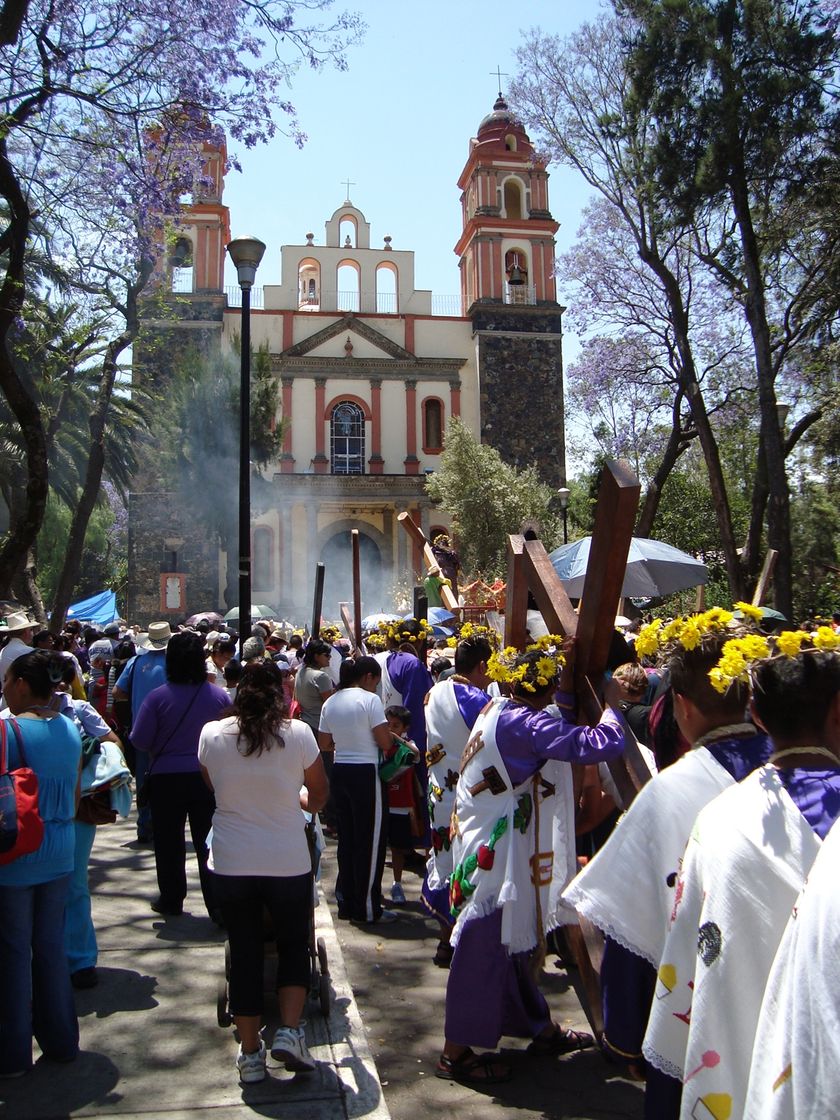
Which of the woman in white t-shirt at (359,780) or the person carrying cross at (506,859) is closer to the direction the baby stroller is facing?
the woman in white t-shirt

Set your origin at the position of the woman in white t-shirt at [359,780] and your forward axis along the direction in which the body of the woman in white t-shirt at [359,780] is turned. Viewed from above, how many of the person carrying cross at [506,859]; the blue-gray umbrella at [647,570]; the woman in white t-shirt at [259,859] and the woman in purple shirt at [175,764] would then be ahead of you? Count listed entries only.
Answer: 1

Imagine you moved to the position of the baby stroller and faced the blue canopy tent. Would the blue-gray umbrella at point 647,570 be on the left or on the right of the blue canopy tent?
right

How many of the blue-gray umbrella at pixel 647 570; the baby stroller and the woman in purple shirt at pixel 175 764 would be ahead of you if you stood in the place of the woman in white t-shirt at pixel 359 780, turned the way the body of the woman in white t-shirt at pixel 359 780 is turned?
1

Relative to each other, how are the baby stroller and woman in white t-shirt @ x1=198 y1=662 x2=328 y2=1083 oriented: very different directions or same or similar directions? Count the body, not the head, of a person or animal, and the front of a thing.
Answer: same or similar directions

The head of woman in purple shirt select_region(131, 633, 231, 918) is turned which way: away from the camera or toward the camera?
away from the camera

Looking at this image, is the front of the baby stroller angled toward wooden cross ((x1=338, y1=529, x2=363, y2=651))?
yes

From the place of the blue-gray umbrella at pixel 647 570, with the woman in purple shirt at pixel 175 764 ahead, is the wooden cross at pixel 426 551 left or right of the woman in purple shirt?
right

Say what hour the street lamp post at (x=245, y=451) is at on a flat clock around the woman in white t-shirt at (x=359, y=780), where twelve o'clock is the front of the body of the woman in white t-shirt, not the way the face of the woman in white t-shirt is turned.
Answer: The street lamp post is roughly at 10 o'clock from the woman in white t-shirt.

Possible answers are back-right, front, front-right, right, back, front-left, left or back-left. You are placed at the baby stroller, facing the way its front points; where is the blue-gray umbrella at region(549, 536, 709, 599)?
front-right

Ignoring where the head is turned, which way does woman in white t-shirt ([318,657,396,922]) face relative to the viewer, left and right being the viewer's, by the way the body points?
facing away from the viewer and to the right of the viewer

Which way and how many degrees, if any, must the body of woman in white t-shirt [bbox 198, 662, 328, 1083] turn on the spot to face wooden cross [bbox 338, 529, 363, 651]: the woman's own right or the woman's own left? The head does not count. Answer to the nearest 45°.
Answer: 0° — they already face it

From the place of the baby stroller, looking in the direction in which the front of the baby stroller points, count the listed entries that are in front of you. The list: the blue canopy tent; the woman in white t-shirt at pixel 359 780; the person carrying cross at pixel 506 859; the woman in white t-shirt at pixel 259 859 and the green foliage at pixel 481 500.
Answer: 3

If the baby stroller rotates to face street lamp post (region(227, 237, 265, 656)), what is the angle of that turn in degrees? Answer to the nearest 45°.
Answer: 0° — it already faces it

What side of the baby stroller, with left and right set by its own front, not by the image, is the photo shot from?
back

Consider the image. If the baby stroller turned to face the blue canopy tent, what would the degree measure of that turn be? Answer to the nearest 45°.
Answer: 0° — it already faces it

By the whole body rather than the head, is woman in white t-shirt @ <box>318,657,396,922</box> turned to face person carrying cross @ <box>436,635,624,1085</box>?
no

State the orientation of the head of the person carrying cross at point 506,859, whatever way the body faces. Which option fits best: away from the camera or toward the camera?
away from the camera

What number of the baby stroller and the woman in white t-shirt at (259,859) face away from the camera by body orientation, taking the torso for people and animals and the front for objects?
2

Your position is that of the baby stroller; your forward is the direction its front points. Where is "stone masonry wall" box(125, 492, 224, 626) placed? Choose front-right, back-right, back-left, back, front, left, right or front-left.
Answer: front

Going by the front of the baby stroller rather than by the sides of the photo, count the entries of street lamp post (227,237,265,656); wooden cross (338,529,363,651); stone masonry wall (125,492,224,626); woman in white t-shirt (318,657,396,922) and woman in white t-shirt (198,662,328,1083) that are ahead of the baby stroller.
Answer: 4

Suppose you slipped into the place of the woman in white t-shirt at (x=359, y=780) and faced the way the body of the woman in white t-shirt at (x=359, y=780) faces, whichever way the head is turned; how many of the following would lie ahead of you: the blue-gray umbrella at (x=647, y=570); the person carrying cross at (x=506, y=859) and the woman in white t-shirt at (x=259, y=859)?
1
